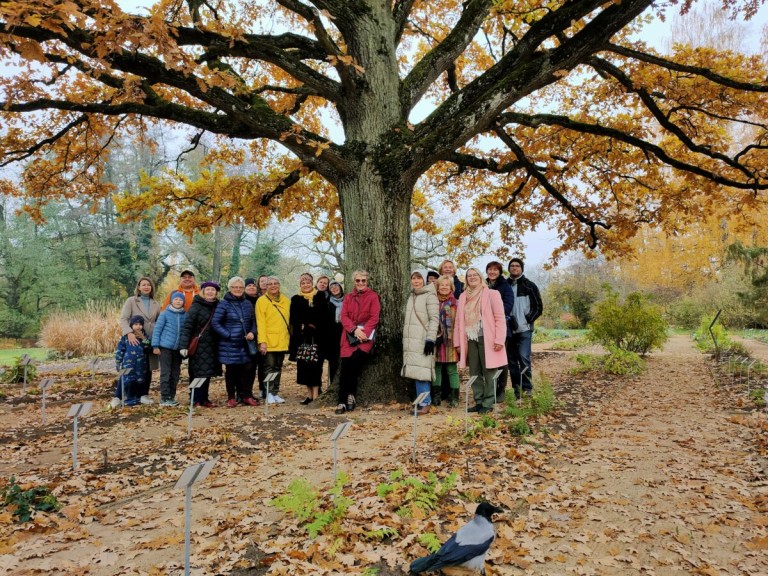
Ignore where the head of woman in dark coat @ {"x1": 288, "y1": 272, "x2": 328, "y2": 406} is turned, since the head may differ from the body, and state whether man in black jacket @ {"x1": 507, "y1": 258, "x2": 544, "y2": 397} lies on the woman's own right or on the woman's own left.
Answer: on the woman's own left

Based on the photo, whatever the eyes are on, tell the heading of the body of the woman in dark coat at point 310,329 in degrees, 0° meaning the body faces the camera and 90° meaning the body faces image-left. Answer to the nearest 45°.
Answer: approximately 0°

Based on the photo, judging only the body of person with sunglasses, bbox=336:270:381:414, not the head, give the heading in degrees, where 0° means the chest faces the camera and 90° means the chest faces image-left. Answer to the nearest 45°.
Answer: approximately 0°

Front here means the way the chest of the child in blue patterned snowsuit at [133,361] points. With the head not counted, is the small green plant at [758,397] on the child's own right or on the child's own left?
on the child's own left

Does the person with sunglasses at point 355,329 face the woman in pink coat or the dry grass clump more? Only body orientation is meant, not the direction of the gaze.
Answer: the woman in pink coat

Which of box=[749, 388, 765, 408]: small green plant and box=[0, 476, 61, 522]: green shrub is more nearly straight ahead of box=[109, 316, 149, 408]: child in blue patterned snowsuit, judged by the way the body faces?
the green shrub

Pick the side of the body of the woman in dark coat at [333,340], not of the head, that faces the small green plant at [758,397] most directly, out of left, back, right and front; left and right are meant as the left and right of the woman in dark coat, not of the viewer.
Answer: left
